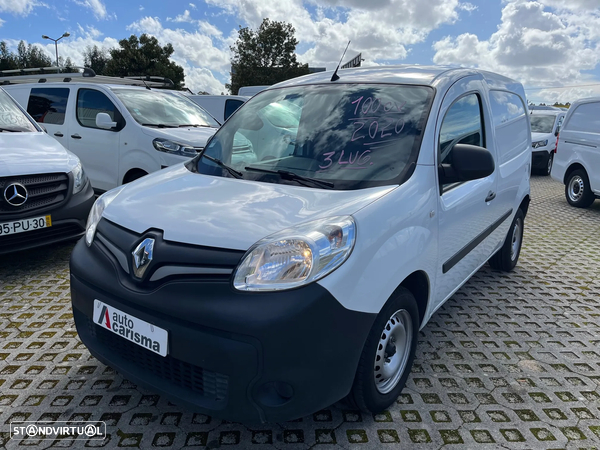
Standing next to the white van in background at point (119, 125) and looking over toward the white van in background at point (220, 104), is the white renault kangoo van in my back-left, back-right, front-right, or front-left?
back-right

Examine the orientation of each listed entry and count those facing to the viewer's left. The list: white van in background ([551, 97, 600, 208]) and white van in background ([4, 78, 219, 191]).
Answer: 0

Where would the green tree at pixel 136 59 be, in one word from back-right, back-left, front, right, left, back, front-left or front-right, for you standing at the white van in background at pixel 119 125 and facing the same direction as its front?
back-left

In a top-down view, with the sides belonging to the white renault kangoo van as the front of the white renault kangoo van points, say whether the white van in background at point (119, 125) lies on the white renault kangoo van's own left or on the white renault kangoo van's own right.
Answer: on the white renault kangoo van's own right

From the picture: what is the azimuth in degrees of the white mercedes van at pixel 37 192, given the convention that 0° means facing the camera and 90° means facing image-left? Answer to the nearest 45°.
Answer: approximately 315°

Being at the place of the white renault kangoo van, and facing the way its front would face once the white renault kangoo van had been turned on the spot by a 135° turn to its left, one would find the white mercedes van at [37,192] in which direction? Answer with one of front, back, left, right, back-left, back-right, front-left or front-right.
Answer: back-left

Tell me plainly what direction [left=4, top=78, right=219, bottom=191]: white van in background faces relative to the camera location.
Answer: facing the viewer and to the right of the viewer

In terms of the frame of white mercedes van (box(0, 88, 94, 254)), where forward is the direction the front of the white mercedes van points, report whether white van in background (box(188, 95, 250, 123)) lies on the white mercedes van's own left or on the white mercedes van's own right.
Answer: on the white mercedes van's own left

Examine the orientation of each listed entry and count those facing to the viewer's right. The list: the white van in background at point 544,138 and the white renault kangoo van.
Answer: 0

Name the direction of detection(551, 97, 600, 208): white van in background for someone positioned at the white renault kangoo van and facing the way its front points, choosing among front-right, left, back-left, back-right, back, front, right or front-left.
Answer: back

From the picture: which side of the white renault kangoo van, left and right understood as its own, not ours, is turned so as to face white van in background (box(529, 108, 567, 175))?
back

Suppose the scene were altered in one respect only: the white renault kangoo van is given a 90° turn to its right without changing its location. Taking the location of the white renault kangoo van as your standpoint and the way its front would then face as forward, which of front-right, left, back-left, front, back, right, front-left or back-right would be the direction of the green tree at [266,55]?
front-right
